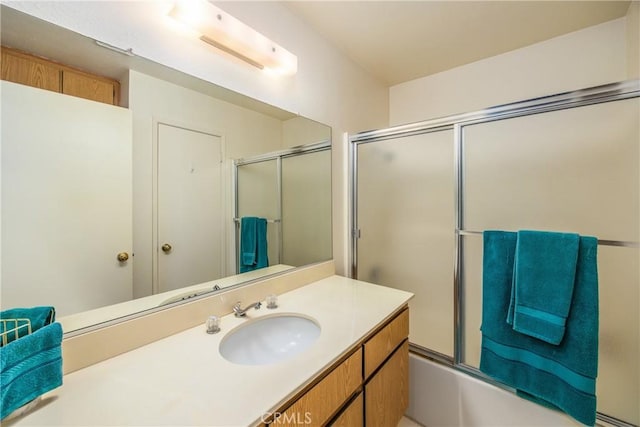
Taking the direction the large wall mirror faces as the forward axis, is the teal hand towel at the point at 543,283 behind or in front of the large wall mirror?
in front

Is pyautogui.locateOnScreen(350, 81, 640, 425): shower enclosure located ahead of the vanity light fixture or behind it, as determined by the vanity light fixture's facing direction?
ahead

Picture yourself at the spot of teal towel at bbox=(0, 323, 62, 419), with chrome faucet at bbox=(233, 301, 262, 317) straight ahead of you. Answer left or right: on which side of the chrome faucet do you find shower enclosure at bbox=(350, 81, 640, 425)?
right

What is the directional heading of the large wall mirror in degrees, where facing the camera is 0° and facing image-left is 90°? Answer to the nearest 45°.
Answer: approximately 315°

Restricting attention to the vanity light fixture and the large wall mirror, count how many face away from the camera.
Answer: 0

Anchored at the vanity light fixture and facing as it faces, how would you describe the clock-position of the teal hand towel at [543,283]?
The teal hand towel is roughly at 11 o'clock from the vanity light fixture.

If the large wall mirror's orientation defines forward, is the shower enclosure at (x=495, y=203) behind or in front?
in front

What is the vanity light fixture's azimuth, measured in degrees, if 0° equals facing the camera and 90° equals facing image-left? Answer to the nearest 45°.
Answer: approximately 315°
